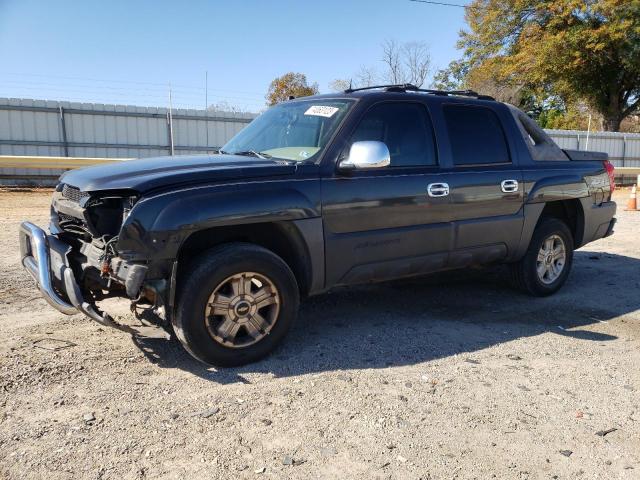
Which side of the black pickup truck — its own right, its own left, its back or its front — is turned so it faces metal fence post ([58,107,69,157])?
right

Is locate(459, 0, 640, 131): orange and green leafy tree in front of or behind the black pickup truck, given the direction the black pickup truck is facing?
behind

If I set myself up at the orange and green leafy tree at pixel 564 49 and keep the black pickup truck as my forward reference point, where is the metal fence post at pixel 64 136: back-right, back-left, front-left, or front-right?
front-right

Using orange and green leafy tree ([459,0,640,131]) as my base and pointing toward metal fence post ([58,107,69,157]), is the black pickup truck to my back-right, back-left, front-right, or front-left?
front-left

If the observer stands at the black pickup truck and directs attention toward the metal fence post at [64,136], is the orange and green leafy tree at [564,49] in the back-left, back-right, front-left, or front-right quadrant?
front-right

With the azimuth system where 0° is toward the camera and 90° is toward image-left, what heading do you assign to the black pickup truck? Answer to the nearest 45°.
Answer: approximately 45°
